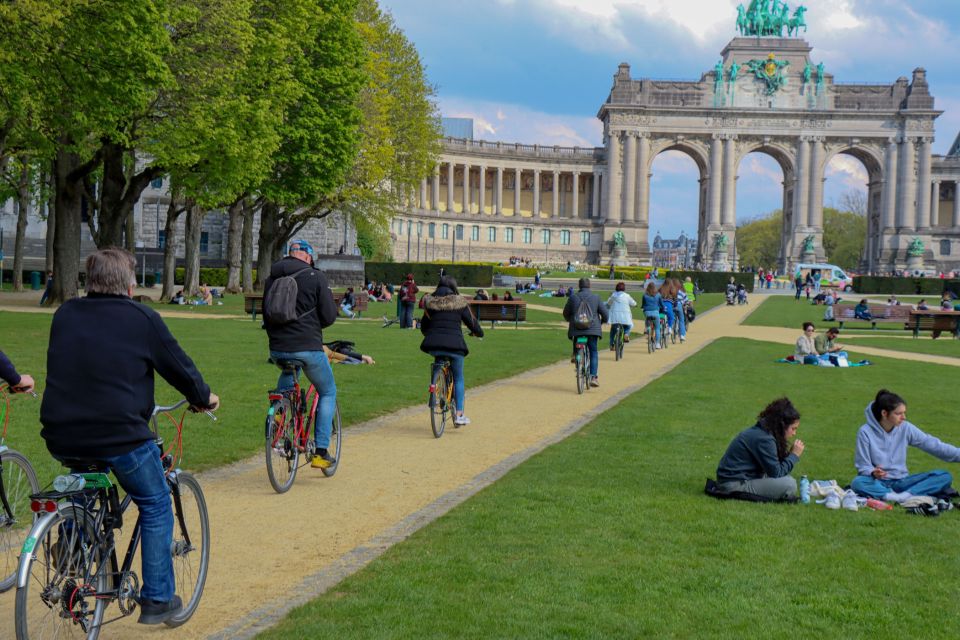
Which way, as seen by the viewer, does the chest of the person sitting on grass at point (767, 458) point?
to the viewer's right

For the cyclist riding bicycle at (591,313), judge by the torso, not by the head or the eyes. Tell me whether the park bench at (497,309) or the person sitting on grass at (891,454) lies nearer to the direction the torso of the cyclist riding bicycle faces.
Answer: the park bench

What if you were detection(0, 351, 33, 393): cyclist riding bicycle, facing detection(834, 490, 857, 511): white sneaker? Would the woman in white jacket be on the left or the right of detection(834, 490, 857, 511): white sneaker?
left

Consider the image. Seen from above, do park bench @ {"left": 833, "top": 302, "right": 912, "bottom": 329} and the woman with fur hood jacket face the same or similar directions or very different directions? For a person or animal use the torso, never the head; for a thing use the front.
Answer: very different directions

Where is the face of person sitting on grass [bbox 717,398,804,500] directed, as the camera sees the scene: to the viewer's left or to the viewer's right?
to the viewer's right

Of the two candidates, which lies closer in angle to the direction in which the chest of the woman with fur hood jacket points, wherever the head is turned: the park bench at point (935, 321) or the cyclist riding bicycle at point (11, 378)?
the park bench

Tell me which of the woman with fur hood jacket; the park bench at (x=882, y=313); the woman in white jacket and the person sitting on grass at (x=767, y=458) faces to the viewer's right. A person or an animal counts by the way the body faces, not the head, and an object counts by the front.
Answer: the person sitting on grass
